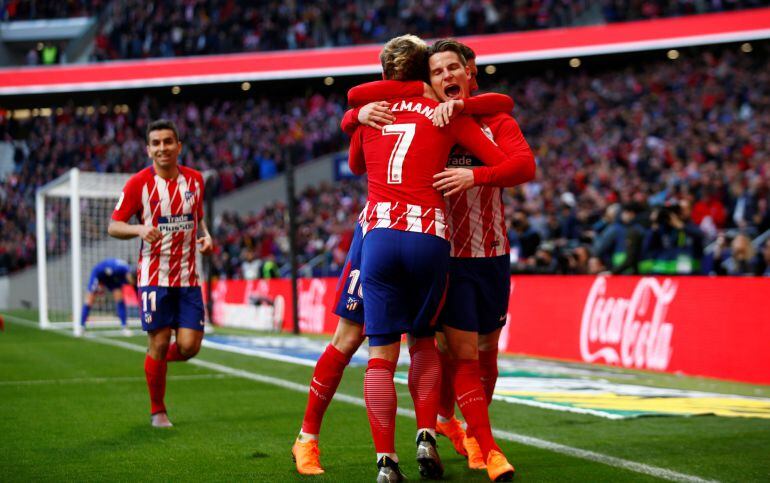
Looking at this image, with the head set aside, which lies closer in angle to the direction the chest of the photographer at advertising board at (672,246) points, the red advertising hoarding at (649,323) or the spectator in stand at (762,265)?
the red advertising hoarding

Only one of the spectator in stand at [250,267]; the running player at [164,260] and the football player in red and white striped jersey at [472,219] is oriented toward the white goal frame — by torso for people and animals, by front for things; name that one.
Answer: the spectator in stand

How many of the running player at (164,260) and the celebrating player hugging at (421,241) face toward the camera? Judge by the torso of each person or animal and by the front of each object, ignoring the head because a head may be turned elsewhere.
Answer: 1

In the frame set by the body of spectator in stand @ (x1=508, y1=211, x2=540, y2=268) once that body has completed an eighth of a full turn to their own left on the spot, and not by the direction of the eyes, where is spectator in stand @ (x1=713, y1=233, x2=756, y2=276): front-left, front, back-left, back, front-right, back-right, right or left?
front-left

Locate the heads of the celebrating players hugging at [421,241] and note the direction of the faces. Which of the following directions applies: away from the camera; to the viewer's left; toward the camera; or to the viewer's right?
away from the camera

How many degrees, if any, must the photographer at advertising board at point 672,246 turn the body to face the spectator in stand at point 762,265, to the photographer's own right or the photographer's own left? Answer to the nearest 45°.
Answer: approximately 90° to the photographer's own left

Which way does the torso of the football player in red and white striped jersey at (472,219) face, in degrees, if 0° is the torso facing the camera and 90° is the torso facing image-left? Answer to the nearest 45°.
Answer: approximately 45°
